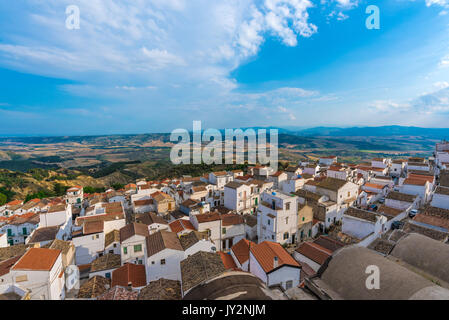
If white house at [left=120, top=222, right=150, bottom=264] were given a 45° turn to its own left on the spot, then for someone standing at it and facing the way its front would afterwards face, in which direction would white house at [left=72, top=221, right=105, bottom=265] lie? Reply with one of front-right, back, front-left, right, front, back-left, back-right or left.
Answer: back

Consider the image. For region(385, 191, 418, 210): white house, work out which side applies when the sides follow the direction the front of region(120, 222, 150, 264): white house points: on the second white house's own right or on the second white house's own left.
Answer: on the second white house's own left

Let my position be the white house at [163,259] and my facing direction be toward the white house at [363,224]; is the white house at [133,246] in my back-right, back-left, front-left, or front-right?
back-left

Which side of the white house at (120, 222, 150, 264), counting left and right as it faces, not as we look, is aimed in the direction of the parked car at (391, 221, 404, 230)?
left

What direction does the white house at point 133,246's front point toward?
toward the camera

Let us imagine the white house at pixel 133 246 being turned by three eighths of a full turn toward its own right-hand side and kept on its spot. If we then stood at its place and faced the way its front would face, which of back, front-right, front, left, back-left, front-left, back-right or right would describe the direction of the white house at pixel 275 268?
back

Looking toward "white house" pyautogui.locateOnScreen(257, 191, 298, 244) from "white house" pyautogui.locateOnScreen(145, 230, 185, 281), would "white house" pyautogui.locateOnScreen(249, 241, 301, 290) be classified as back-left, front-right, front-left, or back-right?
front-right

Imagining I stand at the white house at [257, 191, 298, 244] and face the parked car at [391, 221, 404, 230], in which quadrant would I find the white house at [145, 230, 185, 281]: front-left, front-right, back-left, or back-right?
back-right
